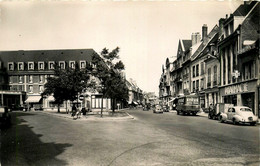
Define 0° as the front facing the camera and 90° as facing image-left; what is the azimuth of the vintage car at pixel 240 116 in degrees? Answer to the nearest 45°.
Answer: approximately 135°

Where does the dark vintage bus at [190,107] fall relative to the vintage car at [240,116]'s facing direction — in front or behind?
in front

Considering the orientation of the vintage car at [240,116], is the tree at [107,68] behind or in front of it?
in front
